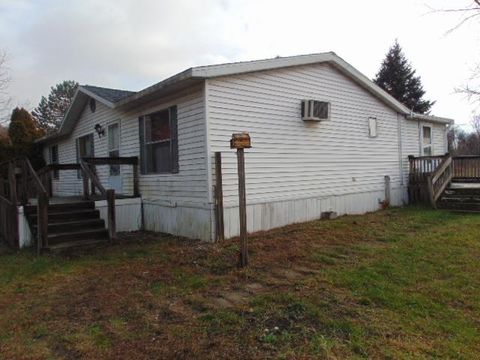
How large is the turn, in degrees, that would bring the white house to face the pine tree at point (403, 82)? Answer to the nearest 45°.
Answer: approximately 180°

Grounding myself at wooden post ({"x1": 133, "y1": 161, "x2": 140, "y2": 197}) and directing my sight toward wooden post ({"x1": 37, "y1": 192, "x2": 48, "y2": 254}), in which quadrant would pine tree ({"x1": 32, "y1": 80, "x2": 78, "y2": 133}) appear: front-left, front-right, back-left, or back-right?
back-right

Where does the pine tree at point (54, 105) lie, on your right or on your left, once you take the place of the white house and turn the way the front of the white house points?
on your right

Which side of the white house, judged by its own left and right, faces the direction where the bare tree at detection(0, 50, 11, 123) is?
right

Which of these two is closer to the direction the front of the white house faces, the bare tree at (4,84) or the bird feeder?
the bird feeder

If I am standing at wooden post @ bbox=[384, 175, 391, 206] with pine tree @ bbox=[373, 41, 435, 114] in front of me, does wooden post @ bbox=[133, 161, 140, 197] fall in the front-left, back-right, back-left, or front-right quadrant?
back-left

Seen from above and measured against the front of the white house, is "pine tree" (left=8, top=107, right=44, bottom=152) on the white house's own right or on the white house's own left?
on the white house's own right
